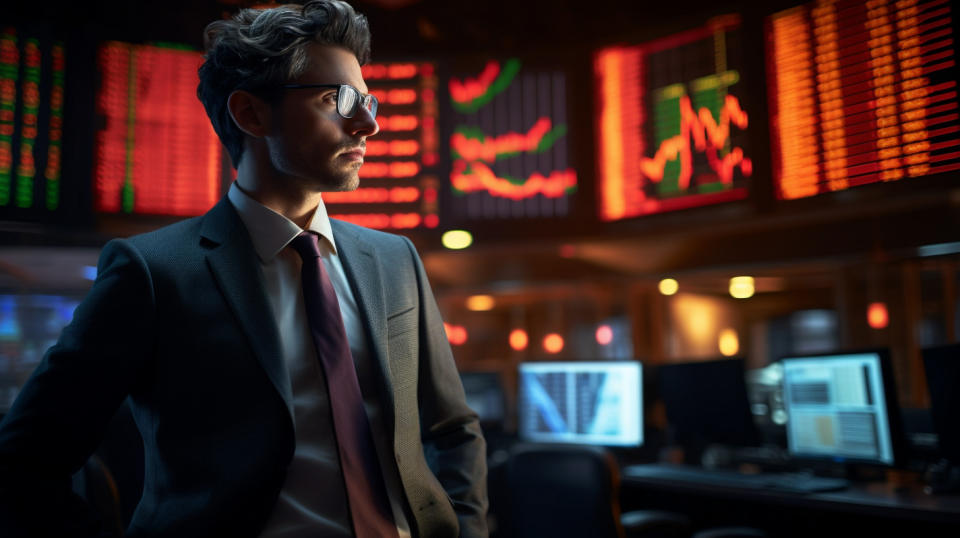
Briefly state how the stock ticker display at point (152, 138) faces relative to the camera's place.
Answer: facing the viewer

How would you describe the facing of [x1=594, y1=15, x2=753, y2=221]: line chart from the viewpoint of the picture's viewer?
facing the viewer and to the left of the viewer

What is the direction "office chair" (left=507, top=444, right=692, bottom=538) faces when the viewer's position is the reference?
facing away from the viewer and to the right of the viewer

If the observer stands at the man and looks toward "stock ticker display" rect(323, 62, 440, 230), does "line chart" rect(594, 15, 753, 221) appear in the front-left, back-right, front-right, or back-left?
front-right

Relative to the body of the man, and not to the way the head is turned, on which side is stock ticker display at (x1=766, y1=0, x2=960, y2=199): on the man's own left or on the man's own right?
on the man's own left

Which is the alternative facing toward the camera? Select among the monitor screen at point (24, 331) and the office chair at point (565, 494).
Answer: the monitor screen

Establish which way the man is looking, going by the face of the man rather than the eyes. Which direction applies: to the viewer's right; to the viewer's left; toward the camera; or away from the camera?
to the viewer's right

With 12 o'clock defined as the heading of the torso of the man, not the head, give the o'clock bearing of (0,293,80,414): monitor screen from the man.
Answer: The monitor screen is roughly at 7 o'clock from the man.

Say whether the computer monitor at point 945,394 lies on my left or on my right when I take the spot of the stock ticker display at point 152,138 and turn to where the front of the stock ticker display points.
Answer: on my left

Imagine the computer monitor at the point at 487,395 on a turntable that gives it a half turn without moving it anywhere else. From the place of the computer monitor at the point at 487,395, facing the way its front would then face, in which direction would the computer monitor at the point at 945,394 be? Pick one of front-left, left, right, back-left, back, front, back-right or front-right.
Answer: back-right

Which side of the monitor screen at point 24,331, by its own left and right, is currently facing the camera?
front

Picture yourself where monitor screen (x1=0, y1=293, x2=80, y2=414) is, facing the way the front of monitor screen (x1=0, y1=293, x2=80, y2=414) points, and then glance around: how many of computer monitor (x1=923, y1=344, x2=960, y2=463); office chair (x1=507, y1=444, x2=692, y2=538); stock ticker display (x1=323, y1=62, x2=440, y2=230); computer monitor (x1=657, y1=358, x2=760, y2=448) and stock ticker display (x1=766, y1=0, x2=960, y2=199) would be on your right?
0

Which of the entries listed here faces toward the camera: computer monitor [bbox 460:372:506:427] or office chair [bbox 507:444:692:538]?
the computer monitor

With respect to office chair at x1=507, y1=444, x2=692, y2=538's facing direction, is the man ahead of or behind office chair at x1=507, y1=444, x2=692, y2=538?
behind

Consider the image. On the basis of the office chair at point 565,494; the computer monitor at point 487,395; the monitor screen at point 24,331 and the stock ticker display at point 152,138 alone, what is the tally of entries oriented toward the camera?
3

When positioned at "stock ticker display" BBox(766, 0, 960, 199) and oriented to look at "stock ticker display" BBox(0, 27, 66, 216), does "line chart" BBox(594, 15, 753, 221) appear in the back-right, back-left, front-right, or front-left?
front-right
